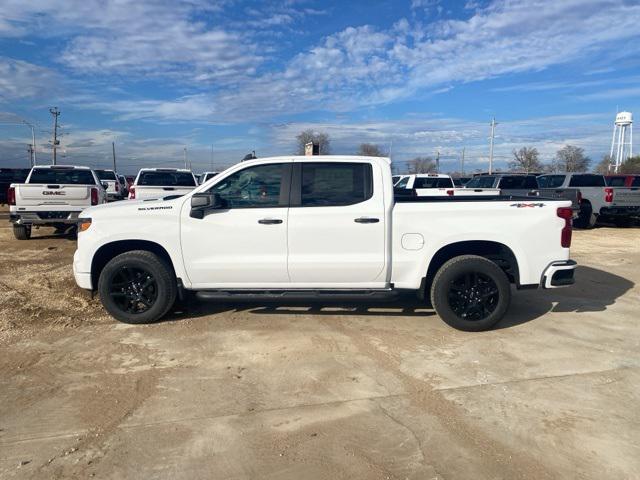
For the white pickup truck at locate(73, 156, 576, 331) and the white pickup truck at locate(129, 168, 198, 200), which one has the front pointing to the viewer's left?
the white pickup truck at locate(73, 156, 576, 331)

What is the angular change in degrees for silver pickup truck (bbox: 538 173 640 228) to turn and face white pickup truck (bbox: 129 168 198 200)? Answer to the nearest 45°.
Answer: approximately 90° to its left

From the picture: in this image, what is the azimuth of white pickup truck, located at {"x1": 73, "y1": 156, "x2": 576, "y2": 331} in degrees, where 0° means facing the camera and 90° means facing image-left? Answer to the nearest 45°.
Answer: approximately 90°

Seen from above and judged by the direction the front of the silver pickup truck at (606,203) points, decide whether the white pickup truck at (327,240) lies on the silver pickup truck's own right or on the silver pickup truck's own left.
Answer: on the silver pickup truck's own left

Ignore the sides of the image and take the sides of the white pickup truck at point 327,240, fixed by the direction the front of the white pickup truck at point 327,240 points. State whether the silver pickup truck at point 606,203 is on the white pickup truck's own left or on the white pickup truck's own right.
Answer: on the white pickup truck's own right

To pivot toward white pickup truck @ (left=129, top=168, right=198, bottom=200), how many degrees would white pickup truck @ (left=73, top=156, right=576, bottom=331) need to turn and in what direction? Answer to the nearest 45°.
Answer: approximately 45° to its right

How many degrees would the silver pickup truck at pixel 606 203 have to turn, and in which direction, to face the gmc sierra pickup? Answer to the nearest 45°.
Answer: approximately 90° to its left

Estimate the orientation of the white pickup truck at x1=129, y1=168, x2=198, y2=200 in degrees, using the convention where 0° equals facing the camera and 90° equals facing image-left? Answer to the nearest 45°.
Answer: approximately 180°
